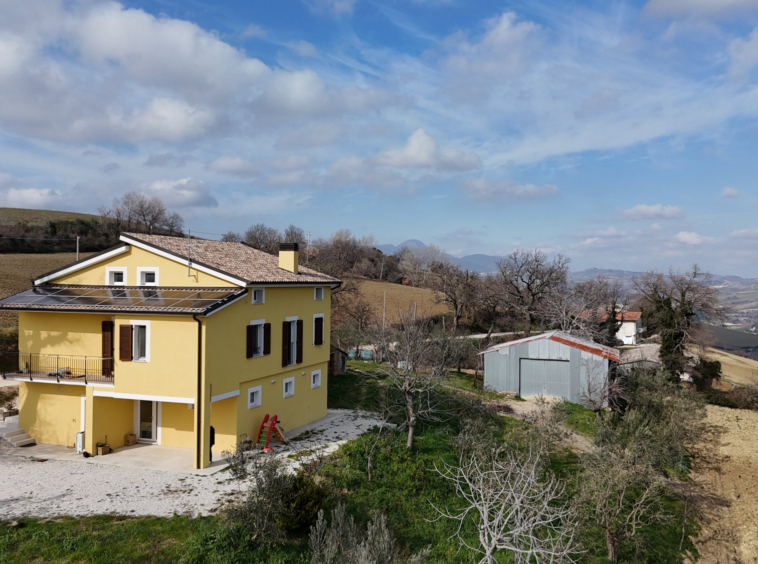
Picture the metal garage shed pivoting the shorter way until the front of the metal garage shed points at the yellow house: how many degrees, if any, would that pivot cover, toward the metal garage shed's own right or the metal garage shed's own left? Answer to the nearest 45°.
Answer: approximately 45° to the metal garage shed's own right

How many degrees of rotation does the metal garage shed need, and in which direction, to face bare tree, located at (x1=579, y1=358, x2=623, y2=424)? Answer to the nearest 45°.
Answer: approximately 90° to its left

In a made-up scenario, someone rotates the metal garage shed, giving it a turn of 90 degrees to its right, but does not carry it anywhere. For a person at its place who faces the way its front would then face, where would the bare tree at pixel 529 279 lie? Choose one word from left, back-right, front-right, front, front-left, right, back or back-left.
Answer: right

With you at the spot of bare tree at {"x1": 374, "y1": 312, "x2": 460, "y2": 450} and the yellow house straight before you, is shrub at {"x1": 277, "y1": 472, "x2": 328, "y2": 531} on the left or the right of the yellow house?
left

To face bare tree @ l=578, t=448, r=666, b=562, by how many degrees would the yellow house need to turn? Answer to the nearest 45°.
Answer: approximately 90° to its left

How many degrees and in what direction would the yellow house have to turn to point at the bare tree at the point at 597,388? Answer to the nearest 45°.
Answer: approximately 135° to its left

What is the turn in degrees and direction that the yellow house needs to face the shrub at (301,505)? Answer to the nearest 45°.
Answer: approximately 90° to its left

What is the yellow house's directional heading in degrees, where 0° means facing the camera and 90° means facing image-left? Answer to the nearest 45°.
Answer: approximately 45°

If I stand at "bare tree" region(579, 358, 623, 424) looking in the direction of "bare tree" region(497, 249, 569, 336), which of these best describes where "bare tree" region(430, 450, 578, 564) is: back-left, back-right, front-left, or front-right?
back-left

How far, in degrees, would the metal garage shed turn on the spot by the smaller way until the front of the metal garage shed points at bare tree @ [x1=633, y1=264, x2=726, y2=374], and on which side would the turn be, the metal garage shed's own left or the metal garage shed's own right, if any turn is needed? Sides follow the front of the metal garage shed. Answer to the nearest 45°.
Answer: approximately 135° to the metal garage shed's own left

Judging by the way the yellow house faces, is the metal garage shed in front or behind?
behind
